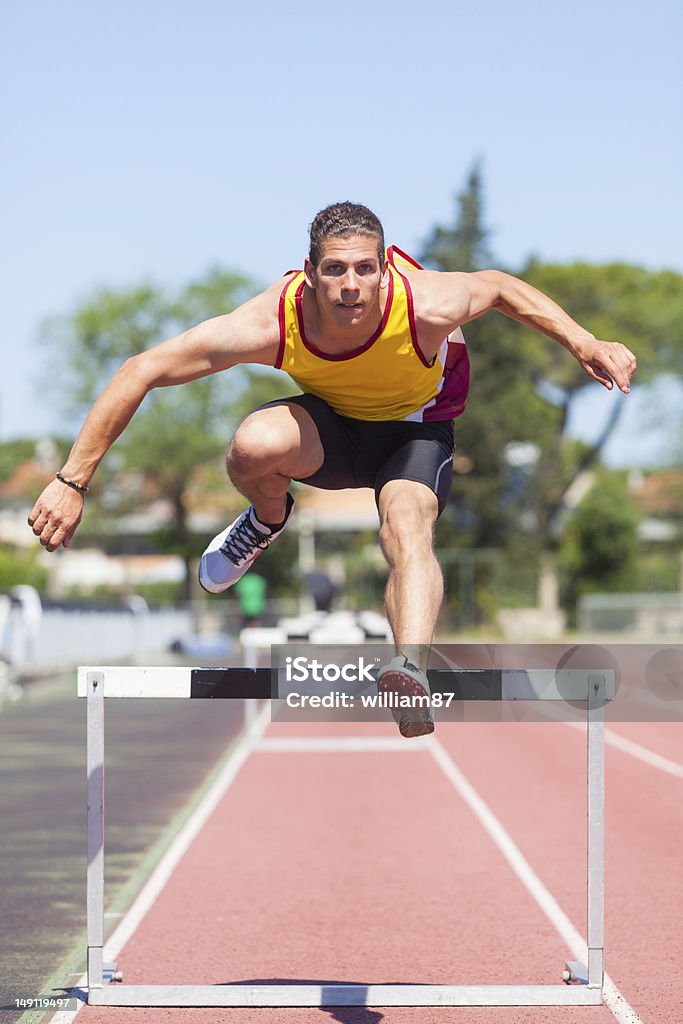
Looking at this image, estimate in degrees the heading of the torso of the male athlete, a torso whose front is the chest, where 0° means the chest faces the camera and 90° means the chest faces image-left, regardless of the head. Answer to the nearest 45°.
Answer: approximately 0°

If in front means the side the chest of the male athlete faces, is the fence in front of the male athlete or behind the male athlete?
behind

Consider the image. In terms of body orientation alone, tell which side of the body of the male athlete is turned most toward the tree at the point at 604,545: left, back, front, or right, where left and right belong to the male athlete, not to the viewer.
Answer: back
